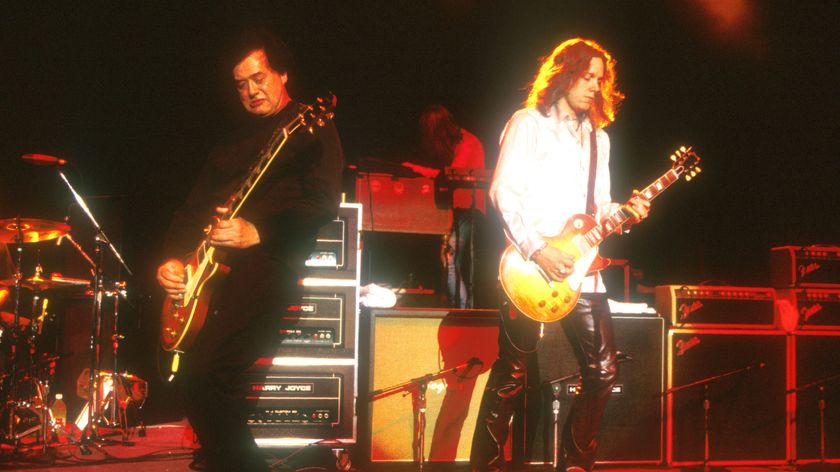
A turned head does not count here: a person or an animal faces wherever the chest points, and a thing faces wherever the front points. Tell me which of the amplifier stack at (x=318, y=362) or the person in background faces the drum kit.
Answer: the person in background

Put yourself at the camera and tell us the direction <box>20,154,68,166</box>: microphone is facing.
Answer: facing to the left of the viewer

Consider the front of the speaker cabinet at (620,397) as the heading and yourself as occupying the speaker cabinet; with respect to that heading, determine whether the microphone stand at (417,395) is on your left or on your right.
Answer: on your right

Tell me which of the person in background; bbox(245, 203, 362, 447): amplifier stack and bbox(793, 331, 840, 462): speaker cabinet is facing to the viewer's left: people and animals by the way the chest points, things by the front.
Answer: the person in background

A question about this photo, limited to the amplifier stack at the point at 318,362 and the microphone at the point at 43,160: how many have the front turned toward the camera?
1

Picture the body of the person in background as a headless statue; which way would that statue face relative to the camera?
to the viewer's left

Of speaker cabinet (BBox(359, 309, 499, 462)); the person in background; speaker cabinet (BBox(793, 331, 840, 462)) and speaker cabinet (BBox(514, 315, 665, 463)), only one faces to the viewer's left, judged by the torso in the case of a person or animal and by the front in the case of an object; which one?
the person in background

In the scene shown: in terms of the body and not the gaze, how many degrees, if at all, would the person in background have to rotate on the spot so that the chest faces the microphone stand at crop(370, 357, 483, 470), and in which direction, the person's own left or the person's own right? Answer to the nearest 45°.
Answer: approximately 90° to the person's own left

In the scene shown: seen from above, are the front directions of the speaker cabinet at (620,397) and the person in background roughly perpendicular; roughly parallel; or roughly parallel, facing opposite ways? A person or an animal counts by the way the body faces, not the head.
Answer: roughly perpendicular

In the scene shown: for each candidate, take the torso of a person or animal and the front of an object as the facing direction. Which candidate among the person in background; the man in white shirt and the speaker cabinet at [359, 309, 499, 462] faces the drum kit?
the person in background
